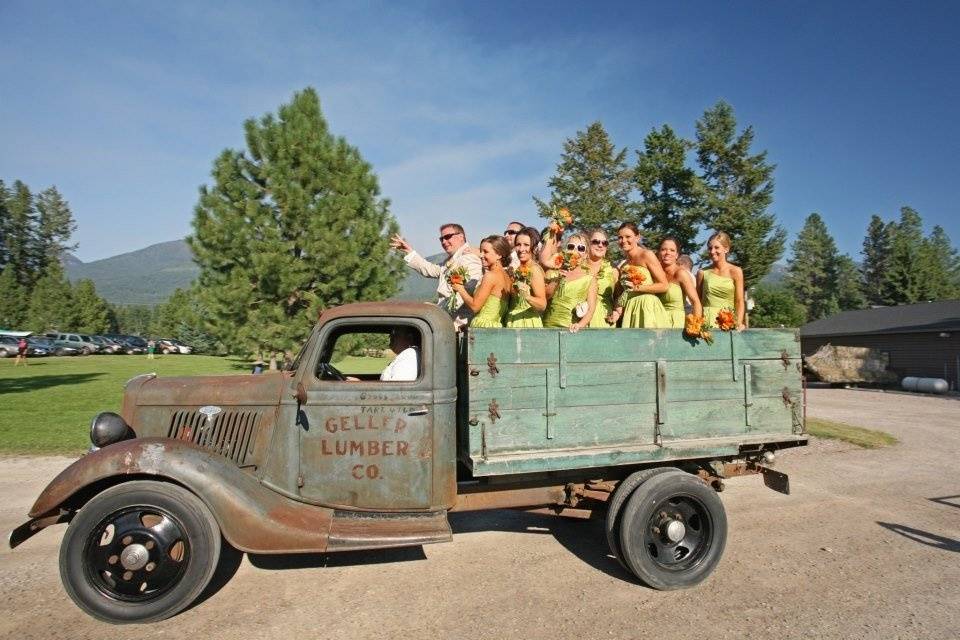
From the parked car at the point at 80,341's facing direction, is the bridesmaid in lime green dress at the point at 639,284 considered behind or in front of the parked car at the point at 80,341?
in front

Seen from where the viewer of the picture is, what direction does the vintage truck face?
facing to the left of the viewer

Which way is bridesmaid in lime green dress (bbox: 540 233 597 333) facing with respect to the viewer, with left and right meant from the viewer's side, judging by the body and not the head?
facing the viewer

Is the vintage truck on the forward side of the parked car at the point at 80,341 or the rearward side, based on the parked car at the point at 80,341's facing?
on the forward side

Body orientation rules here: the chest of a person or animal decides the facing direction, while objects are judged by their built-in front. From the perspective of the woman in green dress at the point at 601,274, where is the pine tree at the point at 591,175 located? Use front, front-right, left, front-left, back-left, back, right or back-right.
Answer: back

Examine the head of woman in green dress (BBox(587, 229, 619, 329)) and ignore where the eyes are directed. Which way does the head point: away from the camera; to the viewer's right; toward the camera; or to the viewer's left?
toward the camera

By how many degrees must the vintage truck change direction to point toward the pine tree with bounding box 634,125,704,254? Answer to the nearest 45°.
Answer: approximately 135° to its right

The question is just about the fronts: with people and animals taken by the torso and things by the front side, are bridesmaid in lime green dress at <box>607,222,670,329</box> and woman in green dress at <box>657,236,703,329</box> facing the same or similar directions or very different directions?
same or similar directions

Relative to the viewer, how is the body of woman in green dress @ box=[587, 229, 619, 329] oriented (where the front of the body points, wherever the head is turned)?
toward the camera

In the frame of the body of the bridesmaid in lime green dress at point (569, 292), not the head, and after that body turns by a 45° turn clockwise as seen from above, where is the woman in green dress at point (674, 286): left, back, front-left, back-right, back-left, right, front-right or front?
back

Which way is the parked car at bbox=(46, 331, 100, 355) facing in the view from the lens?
facing the viewer and to the right of the viewer

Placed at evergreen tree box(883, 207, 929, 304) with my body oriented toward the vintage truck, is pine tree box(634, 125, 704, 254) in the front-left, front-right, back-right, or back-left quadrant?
front-right

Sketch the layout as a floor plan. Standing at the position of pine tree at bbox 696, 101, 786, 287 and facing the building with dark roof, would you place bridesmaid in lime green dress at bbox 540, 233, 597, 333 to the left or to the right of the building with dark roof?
right

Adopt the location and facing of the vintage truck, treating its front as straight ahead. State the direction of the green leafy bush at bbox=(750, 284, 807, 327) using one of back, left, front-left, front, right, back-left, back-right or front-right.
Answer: back-right

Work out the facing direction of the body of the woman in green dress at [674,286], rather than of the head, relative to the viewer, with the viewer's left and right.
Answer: facing the viewer and to the left of the viewer

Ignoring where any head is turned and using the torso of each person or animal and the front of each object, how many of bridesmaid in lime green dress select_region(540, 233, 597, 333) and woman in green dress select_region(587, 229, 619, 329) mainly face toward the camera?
2

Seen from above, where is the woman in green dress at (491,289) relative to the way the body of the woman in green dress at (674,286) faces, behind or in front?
in front
